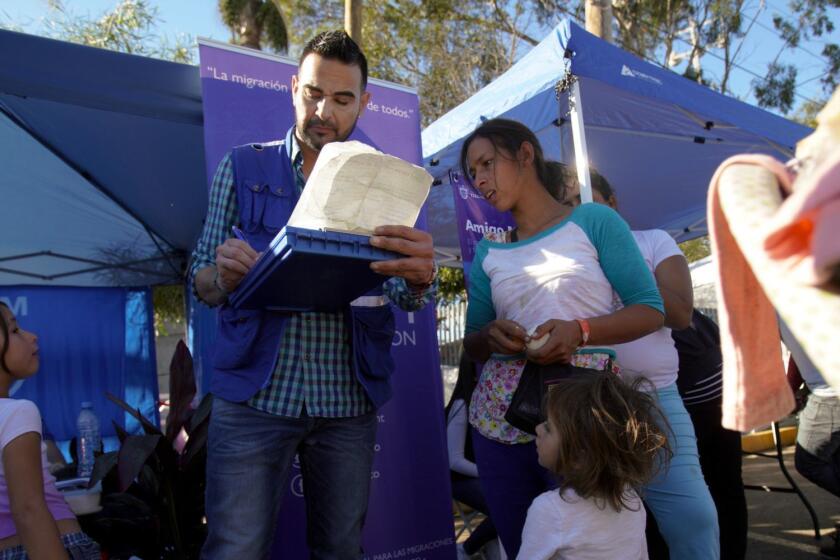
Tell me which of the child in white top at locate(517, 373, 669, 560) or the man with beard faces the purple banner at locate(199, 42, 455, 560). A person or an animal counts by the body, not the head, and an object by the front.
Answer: the child in white top

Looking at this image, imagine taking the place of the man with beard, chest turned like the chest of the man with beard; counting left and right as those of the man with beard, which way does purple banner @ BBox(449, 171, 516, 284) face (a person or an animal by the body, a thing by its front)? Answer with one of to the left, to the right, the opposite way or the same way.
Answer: the same way

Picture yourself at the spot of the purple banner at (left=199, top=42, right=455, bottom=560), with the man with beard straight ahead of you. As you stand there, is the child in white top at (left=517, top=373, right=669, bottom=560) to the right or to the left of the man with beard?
left

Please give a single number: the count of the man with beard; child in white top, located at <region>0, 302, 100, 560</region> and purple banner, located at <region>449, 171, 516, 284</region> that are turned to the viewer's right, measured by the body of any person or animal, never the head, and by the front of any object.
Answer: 1

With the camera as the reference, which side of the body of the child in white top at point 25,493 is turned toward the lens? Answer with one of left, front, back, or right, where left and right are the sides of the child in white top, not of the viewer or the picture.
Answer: right

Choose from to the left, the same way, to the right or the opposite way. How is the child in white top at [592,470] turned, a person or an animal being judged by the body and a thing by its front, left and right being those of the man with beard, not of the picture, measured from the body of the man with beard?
the opposite way

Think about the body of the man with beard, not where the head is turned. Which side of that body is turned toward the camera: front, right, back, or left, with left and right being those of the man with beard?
front

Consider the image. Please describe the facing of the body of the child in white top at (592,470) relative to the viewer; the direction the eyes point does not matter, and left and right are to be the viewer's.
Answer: facing away from the viewer and to the left of the viewer

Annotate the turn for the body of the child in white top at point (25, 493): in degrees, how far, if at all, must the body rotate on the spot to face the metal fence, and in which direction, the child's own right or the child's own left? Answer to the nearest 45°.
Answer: approximately 45° to the child's own left

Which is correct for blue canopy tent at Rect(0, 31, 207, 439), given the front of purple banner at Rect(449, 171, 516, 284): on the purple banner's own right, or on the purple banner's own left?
on the purple banner's own right

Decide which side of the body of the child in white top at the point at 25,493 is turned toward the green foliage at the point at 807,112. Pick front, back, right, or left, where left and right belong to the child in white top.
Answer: front

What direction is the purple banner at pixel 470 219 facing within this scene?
toward the camera

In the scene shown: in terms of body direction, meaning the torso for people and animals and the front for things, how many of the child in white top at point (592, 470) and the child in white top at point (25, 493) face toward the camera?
0
